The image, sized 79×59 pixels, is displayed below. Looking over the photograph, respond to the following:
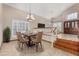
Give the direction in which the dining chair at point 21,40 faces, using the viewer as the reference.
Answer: facing away from the viewer and to the right of the viewer

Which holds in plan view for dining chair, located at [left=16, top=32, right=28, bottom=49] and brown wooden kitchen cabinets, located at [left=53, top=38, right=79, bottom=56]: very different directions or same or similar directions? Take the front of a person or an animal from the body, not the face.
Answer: very different directions

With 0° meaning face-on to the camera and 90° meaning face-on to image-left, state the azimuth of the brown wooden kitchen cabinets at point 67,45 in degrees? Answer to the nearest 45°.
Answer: approximately 45°

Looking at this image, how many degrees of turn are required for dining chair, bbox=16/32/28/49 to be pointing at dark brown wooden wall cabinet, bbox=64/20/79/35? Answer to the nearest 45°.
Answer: approximately 45° to its right

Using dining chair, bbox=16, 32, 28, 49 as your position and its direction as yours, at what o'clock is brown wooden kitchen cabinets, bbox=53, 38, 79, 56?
The brown wooden kitchen cabinets is roughly at 2 o'clock from the dining chair.
